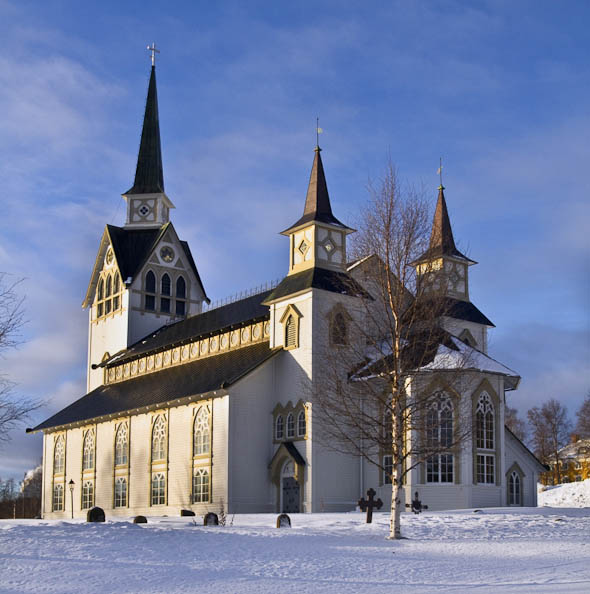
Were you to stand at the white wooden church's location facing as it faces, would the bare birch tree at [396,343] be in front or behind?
behind

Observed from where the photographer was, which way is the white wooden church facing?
facing away from the viewer and to the left of the viewer
